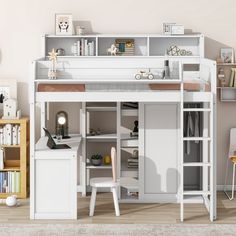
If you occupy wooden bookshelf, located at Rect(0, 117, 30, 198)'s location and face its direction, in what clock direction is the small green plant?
The small green plant is roughly at 9 o'clock from the wooden bookshelf.

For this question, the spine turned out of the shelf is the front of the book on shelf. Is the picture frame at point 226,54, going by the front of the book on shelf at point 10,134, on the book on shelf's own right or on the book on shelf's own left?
on the book on shelf's own left

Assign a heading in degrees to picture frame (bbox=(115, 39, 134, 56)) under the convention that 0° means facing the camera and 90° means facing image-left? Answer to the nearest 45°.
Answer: approximately 0°

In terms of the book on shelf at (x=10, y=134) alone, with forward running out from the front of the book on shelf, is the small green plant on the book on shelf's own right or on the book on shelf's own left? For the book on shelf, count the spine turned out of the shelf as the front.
on the book on shelf's own left

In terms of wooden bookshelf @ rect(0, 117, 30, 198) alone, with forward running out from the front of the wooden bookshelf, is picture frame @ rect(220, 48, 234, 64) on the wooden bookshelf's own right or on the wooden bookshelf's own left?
on the wooden bookshelf's own left

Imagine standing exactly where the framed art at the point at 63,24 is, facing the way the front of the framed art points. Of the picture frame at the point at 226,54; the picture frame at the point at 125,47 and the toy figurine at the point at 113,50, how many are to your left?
3

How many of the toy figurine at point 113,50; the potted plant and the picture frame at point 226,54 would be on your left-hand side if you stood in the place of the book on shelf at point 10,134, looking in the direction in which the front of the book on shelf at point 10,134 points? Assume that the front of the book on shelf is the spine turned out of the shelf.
3
